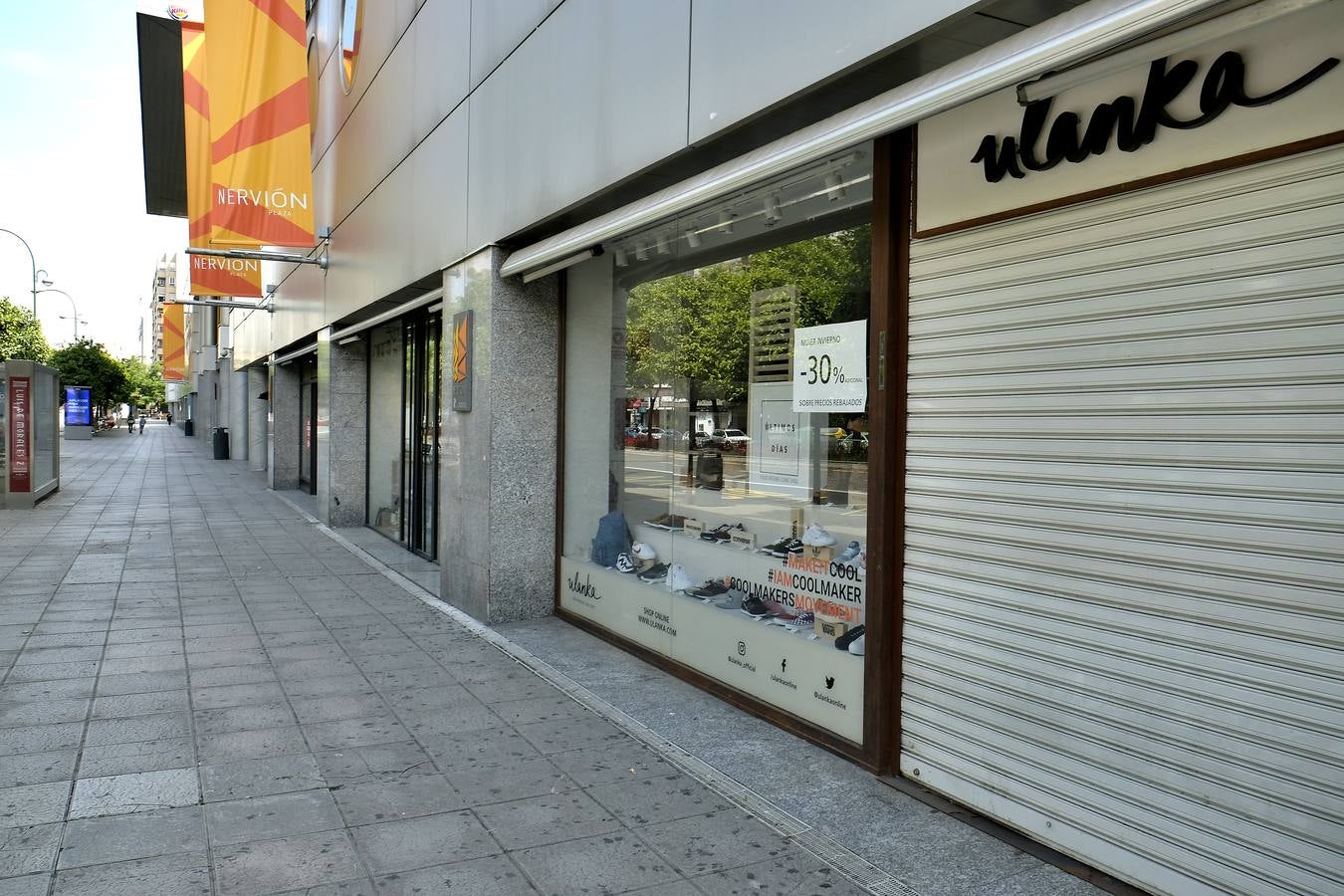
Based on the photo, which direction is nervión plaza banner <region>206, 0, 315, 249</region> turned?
toward the camera

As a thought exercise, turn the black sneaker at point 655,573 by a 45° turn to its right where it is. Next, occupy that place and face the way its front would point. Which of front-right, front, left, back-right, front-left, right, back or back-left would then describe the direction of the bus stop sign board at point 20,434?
front

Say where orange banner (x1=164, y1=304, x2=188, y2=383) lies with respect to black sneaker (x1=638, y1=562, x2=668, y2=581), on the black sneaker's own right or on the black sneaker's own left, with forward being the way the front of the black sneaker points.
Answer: on the black sneaker's own right

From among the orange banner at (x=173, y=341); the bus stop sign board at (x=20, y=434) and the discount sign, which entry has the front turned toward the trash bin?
the orange banner

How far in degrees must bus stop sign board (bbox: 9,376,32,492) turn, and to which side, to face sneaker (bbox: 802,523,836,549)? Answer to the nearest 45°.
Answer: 0° — it already faces it

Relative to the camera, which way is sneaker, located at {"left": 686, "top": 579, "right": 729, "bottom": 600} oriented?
to the viewer's left

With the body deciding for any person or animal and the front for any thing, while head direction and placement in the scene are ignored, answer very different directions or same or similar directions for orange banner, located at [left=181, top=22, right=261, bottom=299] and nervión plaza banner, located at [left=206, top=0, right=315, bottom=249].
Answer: same or similar directions

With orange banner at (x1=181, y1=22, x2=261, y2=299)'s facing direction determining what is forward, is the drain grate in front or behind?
in front

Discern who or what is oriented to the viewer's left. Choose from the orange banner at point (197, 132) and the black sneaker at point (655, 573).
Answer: the black sneaker

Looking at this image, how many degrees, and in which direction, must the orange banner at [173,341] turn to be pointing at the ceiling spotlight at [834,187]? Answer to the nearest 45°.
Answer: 0° — it already faces it

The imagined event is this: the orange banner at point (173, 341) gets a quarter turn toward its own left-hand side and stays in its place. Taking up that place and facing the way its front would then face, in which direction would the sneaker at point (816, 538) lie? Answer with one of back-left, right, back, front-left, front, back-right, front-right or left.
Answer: right

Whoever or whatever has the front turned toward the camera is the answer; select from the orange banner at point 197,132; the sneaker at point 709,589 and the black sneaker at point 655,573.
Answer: the orange banner

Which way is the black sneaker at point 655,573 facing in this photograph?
to the viewer's left

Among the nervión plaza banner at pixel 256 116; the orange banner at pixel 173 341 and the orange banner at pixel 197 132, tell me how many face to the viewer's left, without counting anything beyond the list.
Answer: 0

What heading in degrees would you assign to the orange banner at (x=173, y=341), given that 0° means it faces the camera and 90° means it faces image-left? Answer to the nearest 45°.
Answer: approximately 0°
